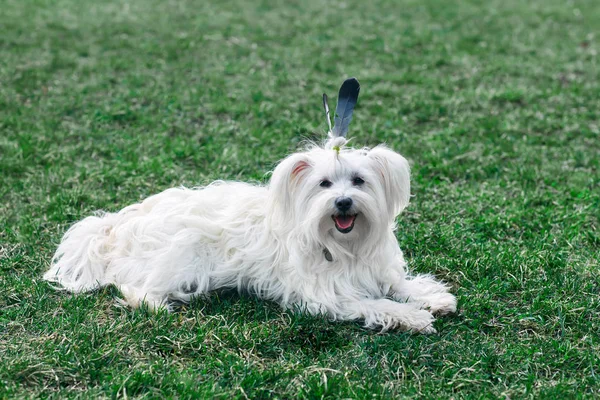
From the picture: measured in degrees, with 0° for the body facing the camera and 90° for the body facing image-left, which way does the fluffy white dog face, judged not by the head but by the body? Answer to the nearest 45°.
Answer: approximately 315°
